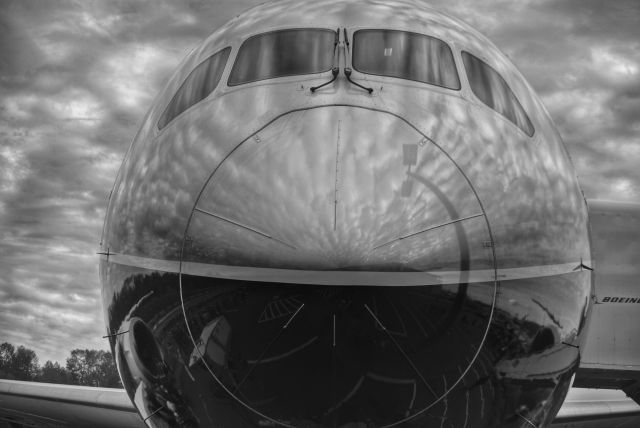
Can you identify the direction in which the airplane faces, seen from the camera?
facing the viewer
